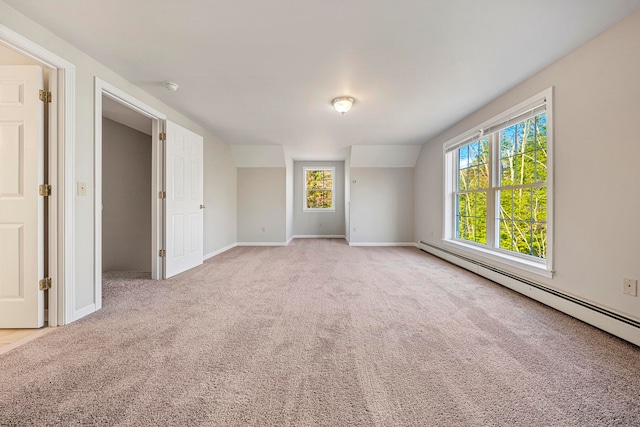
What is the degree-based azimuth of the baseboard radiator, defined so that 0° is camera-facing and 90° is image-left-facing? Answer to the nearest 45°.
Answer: approximately 45°

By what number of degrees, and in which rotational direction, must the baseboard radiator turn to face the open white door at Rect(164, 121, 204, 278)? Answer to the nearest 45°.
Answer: approximately 45° to its right

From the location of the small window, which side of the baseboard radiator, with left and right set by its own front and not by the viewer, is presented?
right

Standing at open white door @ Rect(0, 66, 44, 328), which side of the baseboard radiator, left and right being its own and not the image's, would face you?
front

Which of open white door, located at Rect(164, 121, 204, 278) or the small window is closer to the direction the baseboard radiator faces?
the open white door

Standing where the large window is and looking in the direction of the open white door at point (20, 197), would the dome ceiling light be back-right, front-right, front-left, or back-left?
front-right

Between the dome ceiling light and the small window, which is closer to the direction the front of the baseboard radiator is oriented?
the dome ceiling light

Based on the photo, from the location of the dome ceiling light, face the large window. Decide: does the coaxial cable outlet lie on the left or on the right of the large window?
right

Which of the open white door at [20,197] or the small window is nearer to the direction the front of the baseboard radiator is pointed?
the open white door
